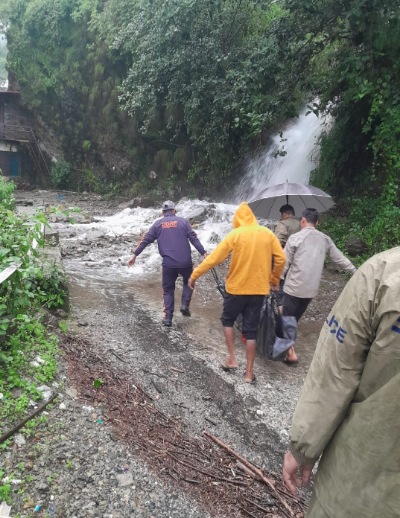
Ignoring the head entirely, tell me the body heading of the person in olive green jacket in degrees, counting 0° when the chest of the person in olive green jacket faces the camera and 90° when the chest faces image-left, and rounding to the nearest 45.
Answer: approximately 180°

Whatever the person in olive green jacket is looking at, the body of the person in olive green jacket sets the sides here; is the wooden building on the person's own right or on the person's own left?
on the person's own left

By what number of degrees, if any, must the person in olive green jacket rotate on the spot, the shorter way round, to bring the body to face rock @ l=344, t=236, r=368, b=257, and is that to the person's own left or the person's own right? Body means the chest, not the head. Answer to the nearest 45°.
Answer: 0° — they already face it

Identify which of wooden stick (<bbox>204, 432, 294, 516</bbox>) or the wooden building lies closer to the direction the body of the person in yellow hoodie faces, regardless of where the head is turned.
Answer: the wooden building

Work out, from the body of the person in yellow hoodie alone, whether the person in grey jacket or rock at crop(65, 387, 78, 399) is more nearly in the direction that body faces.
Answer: the person in grey jacket

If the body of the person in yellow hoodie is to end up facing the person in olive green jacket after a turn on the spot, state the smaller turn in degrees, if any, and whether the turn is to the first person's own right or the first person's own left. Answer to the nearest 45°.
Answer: approximately 180°

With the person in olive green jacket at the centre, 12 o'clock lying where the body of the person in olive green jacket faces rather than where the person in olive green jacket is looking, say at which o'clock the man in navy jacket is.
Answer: The man in navy jacket is roughly at 11 o'clock from the person in olive green jacket.

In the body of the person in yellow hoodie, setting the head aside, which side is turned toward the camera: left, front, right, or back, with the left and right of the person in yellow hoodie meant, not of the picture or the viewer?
back

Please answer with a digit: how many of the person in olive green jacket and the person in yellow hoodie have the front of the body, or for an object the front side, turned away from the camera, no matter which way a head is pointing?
2

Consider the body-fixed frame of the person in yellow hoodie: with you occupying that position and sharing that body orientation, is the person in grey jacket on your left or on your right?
on your right

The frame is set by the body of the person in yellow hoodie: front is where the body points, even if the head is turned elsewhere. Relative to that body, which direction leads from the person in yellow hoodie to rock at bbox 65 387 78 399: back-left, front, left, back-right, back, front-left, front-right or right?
back-left

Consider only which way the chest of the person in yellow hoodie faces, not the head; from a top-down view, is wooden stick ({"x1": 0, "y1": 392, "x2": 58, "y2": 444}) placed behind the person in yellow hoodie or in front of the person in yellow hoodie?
behind
